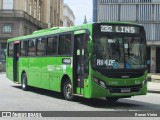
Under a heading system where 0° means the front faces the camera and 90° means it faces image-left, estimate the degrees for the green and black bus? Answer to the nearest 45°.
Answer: approximately 315°
